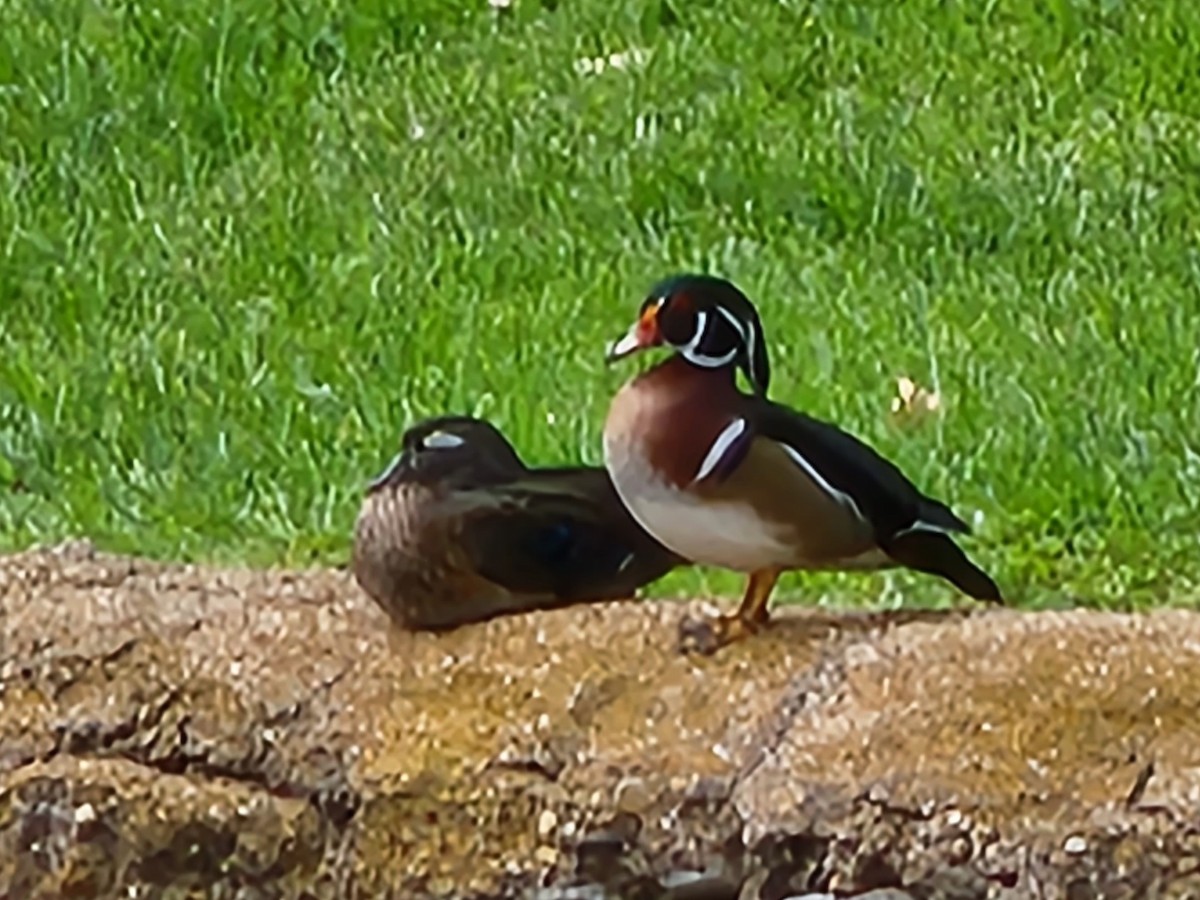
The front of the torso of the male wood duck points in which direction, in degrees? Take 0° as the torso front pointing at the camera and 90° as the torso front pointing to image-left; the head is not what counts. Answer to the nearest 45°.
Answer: approximately 90°

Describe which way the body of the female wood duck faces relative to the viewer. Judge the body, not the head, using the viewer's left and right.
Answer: facing to the left of the viewer

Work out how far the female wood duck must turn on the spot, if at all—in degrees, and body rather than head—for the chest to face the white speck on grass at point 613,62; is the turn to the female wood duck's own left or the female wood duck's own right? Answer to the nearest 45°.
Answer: approximately 90° to the female wood duck's own right

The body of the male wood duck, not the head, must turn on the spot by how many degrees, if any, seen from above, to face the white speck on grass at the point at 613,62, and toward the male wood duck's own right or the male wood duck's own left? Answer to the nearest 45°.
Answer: approximately 90° to the male wood duck's own right

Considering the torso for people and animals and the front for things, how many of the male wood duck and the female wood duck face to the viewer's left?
2
